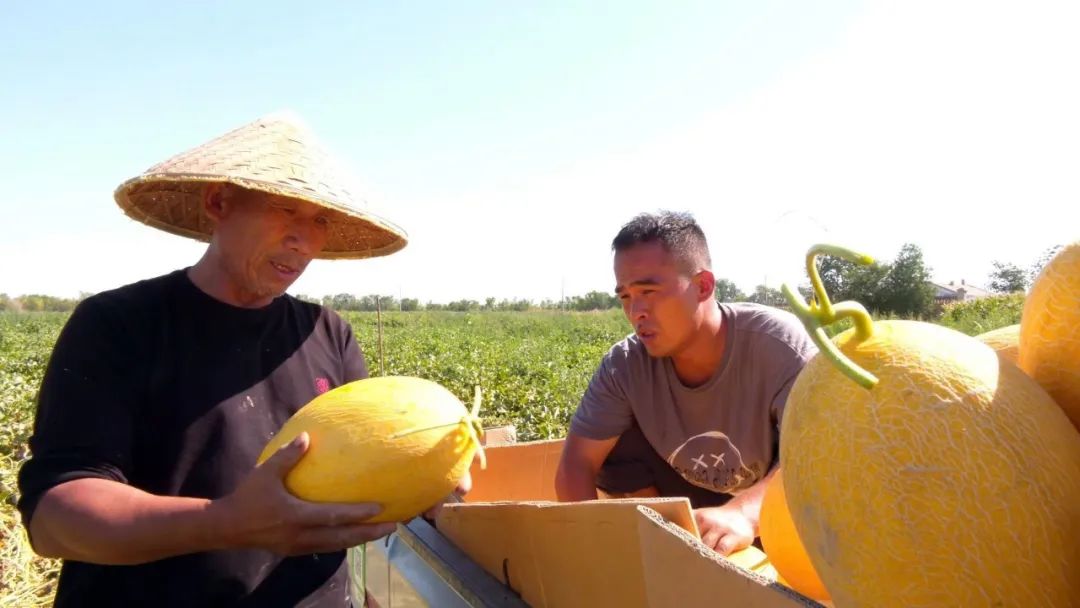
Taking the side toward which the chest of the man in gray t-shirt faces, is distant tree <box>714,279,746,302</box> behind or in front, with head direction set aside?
behind

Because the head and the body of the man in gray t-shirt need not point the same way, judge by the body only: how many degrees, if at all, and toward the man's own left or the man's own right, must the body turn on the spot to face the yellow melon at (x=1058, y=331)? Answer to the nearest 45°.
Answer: approximately 45° to the man's own left

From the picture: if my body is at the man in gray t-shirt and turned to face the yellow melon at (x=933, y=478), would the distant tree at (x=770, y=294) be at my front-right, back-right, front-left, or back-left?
back-left

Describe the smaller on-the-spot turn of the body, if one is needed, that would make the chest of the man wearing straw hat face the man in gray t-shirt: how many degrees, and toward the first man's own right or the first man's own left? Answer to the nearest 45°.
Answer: approximately 45° to the first man's own left

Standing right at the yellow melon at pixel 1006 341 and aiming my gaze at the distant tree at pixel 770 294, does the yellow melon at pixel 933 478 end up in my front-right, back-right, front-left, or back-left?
back-left

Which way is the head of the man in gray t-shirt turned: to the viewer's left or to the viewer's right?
to the viewer's left

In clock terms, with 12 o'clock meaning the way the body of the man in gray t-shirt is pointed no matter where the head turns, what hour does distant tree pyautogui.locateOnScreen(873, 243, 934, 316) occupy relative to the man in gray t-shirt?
The distant tree is roughly at 5 o'clock from the man in gray t-shirt.

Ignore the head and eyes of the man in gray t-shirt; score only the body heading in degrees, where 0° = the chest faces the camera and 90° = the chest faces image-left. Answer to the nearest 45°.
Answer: approximately 45°

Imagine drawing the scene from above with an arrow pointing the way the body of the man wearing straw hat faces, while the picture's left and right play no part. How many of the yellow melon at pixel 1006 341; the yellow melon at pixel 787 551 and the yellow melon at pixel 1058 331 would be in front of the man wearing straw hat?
3

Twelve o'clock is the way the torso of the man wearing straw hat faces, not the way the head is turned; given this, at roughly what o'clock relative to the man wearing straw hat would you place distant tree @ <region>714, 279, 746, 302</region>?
The distant tree is roughly at 9 o'clock from the man wearing straw hat.

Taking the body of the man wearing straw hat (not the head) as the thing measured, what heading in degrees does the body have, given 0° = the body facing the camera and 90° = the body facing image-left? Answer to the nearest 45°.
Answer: approximately 315°
